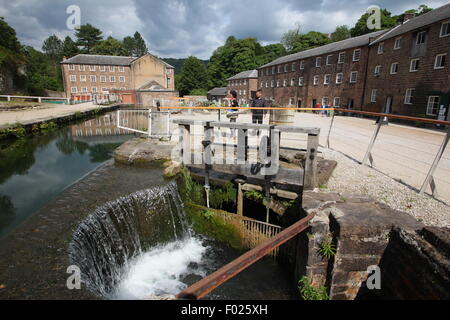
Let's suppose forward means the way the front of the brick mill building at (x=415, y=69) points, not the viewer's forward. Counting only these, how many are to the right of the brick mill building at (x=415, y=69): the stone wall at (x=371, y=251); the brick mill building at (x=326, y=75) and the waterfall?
1

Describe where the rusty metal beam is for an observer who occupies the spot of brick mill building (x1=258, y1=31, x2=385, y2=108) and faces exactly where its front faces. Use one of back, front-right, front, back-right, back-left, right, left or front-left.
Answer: front-left

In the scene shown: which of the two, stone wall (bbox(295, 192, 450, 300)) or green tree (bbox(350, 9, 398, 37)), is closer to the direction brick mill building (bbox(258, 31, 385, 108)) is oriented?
the stone wall

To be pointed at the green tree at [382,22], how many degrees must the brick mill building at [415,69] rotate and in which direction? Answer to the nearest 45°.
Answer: approximately 135° to its right

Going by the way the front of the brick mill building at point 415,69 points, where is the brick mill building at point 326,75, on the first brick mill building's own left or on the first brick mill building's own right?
on the first brick mill building's own right

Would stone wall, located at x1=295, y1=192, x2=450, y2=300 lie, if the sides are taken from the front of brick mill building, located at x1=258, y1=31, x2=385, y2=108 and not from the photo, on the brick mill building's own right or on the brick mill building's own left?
on the brick mill building's own left

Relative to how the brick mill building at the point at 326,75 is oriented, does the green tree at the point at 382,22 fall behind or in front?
behind

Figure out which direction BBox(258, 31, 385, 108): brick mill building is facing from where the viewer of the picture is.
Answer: facing the viewer and to the left of the viewer

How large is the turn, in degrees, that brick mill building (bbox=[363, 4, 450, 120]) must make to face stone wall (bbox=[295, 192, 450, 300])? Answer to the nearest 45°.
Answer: approximately 45° to its left

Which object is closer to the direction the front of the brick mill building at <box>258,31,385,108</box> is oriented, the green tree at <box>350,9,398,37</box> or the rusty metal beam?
the rusty metal beam

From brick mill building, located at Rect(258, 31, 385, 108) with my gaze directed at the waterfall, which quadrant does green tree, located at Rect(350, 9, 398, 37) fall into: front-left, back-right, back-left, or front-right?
back-left

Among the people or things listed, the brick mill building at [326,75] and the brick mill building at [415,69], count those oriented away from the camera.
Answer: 0

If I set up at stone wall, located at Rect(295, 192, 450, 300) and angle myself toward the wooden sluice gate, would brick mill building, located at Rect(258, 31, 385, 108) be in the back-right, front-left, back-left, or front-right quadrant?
front-right

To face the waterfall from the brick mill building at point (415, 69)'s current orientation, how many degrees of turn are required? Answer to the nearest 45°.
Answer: approximately 45° to its left

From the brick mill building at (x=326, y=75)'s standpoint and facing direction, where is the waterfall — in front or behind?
in front

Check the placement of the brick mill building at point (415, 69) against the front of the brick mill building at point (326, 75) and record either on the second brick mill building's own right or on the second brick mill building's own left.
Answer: on the second brick mill building's own left
